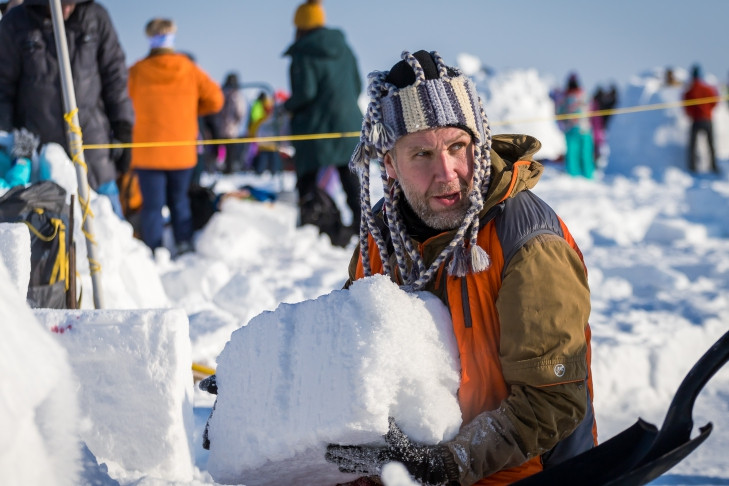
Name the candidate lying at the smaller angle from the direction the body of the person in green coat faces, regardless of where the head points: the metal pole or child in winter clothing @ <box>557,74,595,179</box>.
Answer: the child in winter clothing

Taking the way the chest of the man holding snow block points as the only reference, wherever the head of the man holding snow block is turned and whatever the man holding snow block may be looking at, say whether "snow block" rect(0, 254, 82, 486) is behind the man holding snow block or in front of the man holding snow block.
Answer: in front

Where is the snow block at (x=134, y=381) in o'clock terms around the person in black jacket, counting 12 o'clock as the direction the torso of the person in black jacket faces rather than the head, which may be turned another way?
The snow block is roughly at 12 o'clock from the person in black jacket.

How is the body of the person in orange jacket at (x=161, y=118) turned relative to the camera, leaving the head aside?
away from the camera

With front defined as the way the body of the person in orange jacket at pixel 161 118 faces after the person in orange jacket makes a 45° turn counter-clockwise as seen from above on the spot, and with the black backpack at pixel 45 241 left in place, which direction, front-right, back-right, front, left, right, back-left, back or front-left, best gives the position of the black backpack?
back-left

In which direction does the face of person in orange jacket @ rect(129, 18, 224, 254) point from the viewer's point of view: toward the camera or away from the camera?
away from the camera

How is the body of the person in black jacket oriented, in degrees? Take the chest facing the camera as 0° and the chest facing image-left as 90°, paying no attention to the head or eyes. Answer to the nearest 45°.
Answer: approximately 0°

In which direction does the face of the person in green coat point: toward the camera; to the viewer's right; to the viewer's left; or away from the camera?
away from the camera

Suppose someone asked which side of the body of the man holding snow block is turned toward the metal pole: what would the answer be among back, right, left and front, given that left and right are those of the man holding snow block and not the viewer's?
right
